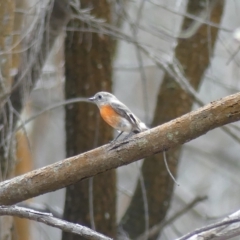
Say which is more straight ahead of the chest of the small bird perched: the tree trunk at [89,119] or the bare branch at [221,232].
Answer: the tree trunk

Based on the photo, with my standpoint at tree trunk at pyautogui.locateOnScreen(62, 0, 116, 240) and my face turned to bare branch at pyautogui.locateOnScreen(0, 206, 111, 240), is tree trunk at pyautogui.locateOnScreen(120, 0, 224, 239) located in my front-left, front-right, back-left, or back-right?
back-left

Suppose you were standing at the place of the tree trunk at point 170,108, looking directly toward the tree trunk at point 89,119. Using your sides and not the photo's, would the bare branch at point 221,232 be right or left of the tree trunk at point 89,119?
left

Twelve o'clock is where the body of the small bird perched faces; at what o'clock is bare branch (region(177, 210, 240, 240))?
The bare branch is roughly at 8 o'clock from the small bird perched.

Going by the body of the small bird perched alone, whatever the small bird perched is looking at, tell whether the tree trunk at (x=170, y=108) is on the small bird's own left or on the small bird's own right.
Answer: on the small bird's own right

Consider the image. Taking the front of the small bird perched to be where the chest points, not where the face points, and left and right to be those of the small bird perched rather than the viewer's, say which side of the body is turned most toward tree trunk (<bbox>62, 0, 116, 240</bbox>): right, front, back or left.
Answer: right

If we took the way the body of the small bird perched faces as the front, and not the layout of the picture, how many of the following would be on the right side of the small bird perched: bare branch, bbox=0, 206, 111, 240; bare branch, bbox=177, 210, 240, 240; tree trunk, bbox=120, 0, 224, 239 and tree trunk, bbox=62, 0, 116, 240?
2

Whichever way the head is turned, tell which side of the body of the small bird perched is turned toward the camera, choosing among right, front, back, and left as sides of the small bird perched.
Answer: left
